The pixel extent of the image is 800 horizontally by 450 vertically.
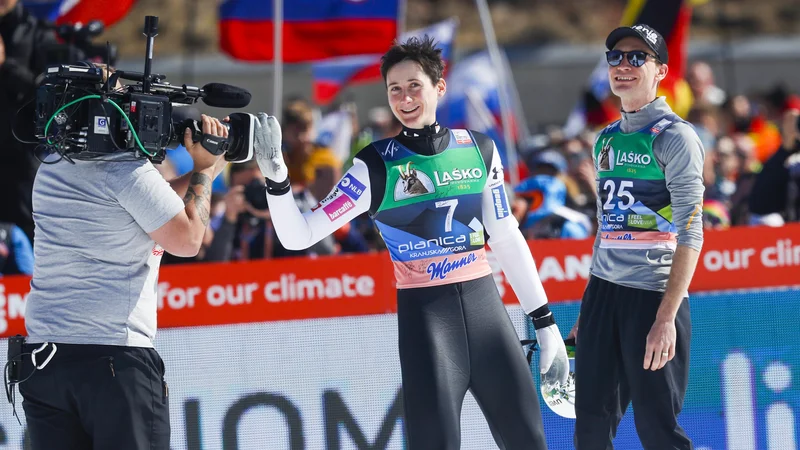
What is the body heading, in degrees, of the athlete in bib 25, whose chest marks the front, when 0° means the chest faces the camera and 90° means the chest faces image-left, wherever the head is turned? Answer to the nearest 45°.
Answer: approximately 45°

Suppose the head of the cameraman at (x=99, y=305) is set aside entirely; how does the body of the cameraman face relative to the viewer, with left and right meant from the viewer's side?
facing away from the viewer and to the right of the viewer

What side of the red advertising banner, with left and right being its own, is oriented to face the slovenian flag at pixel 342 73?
back

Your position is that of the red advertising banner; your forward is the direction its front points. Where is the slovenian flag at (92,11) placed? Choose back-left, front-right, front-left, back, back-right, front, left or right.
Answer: back-right

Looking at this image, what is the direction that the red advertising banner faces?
toward the camera

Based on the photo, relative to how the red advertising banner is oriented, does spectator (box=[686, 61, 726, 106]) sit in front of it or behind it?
behind

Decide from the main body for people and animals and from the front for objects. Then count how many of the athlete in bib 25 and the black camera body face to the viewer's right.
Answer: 1

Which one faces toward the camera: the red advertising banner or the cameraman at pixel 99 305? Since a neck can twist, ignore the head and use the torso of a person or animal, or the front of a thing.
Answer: the red advertising banner

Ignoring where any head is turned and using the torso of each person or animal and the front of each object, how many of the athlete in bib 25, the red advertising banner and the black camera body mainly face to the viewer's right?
1

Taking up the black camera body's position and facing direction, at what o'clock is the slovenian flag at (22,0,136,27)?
The slovenian flag is roughly at 9 o'clock from the black camera body.

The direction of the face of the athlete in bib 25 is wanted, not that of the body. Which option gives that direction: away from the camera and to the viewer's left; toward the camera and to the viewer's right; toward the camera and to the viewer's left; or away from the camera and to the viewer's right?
toward the camera and to the viewer's left

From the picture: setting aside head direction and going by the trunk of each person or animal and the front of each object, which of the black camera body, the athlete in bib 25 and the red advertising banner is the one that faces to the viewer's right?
the black camera body

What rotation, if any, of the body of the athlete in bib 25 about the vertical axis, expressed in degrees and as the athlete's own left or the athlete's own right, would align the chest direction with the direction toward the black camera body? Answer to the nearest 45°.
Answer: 0° — they already face it

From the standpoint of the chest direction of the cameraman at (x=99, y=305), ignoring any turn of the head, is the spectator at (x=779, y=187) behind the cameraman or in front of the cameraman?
in front

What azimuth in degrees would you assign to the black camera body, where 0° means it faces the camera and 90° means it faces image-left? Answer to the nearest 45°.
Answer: approximately 270°

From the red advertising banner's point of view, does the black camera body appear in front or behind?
in front
